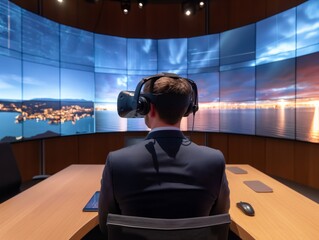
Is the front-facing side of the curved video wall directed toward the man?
yes

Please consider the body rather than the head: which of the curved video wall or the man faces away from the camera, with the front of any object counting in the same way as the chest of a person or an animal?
the man

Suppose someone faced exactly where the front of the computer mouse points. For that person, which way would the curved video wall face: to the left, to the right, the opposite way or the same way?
the opposite way

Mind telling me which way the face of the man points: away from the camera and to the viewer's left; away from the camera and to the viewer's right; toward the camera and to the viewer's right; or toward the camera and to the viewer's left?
away from the camera and to the viewer's left

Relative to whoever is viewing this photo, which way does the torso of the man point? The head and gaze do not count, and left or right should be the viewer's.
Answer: facing away from the viewer

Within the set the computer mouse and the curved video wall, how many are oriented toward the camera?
1

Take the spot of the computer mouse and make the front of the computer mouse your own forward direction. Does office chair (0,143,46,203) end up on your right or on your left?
on your left

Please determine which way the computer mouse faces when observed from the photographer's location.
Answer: facing away from the viewer and to the left of the viewer

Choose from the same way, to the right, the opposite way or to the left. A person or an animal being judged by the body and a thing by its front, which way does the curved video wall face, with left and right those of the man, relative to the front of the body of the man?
the opposite way

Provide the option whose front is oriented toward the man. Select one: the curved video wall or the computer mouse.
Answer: the curved video wall
